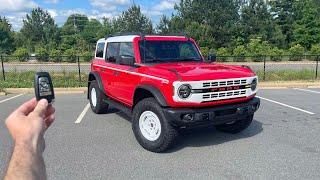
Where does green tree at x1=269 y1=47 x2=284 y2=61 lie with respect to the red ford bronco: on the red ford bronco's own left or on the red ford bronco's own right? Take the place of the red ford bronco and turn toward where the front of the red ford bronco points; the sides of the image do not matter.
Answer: on the red ford bronco's own left

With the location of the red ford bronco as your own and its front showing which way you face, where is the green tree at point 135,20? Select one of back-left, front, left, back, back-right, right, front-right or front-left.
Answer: back-left

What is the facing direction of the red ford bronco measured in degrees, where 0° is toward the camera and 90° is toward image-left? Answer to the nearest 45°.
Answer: approximately 315°

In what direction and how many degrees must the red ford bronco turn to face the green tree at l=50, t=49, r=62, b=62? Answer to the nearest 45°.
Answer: approximately 135° to its left

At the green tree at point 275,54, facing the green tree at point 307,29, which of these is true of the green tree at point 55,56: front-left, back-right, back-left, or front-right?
back-left

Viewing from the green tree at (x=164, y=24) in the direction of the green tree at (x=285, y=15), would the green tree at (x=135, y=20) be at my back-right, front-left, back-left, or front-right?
back-right

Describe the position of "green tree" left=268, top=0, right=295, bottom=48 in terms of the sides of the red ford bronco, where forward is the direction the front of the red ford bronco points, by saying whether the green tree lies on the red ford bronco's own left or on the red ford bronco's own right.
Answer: on the red ford bronco's own left

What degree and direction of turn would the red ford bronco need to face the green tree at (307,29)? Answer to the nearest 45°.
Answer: approximately 135° to its left
